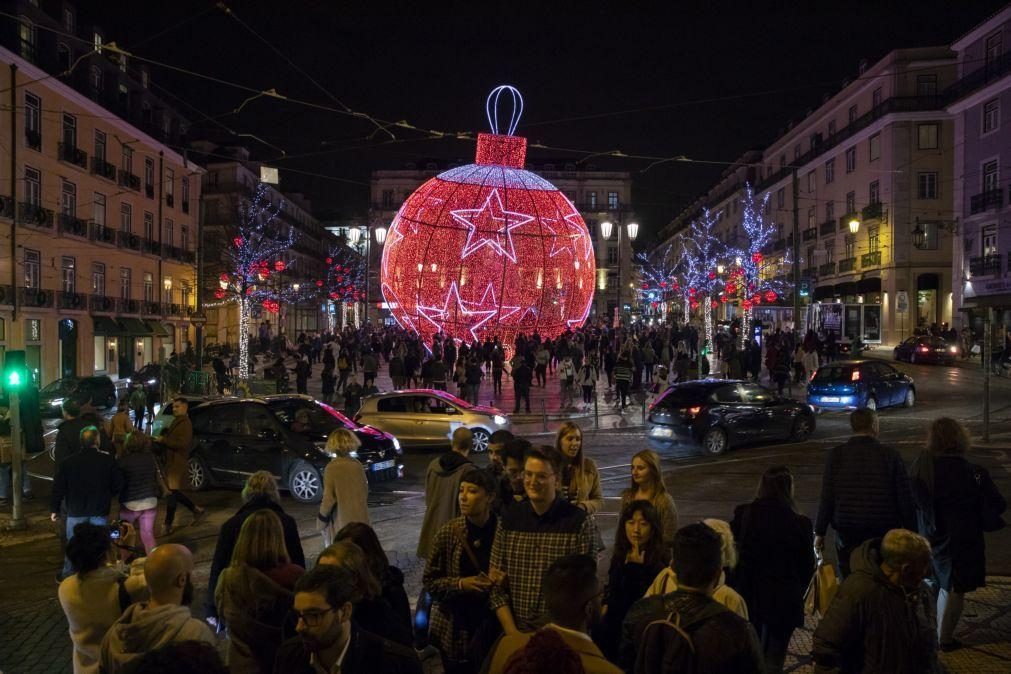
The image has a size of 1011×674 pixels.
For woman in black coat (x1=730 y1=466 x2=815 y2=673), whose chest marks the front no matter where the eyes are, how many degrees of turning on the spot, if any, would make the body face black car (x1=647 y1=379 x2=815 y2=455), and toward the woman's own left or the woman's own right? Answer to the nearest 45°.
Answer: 0° — they already face it

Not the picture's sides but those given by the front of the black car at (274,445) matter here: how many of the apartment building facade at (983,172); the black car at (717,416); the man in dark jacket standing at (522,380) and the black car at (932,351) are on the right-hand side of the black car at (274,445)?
0

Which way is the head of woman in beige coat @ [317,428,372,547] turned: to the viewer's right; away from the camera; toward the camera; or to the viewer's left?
away from the camera

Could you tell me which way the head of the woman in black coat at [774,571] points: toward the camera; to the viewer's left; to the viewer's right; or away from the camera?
away from the camera

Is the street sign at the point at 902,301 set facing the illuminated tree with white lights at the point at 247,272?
no

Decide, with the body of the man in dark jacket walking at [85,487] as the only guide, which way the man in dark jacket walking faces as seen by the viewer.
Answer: away from the camera

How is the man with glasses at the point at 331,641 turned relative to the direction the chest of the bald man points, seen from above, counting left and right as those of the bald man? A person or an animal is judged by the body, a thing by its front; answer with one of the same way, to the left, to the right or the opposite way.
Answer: the opposite way

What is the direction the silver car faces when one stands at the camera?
facing to the right of the viewer

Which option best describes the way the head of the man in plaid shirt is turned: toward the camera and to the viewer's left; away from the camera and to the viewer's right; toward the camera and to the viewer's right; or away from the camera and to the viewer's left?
toward the camera and to the viewer's left

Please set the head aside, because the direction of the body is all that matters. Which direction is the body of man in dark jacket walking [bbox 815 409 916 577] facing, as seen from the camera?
away from the camera

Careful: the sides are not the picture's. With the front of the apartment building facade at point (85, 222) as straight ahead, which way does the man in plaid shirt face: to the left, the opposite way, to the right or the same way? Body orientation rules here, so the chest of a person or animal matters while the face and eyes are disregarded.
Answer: to the right

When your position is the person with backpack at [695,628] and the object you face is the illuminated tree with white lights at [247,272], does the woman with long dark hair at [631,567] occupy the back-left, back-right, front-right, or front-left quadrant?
front-right

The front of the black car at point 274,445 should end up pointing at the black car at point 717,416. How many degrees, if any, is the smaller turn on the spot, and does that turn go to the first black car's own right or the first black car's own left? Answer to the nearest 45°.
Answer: approximately 45° to the first black car's own left

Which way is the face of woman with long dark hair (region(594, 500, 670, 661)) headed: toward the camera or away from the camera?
toward the camera

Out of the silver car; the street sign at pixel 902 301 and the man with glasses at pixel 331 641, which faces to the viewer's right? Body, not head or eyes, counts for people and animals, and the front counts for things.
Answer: the silver car

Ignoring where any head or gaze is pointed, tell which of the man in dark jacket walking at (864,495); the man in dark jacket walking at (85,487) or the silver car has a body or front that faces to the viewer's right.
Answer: the silver car

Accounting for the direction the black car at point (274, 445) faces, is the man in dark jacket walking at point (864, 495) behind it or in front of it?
in front
